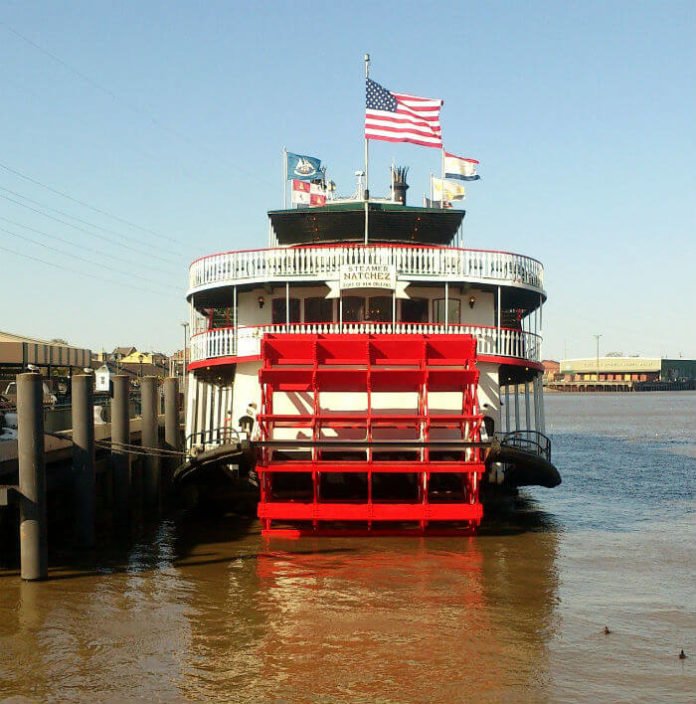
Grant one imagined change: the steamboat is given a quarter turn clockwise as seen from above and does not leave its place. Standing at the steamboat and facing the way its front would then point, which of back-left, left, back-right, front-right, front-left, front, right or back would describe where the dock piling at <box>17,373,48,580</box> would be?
back-right

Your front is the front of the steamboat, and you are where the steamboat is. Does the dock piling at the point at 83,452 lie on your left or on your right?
on your left

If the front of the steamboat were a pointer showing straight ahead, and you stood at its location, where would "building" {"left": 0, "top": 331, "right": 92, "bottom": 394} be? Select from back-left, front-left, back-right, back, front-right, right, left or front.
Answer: front-left

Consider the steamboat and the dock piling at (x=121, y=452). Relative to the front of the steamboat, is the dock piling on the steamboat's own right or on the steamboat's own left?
on the steamboat's own left

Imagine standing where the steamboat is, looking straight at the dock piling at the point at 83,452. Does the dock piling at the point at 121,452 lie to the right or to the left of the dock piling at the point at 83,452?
right

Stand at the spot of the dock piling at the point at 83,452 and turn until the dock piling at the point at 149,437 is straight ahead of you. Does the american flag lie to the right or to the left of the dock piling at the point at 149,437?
right

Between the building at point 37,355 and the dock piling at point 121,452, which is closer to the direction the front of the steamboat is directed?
the building

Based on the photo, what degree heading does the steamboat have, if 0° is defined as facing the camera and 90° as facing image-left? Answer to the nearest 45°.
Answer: approximately 180°

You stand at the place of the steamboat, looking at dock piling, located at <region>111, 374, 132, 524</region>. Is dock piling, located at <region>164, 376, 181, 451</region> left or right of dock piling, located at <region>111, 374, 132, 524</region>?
right

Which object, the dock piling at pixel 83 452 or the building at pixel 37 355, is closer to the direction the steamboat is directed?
the building
